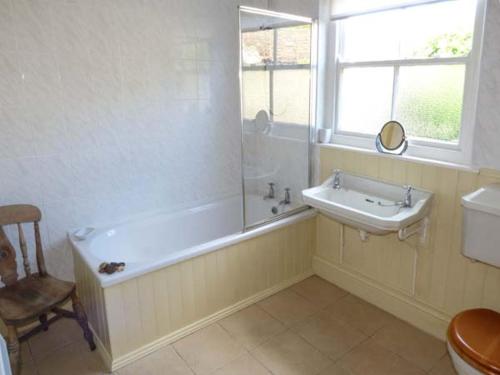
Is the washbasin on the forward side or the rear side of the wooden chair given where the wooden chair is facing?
on the forward side

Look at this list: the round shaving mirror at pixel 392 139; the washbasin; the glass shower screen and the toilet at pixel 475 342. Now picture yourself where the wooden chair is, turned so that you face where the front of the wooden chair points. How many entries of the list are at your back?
0

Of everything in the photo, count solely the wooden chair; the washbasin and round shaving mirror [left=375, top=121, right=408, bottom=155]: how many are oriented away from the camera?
0

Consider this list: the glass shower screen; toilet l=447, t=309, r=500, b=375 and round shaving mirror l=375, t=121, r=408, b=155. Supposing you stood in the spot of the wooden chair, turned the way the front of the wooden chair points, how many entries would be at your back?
0

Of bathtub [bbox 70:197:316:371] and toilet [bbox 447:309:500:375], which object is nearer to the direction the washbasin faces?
the bathtub

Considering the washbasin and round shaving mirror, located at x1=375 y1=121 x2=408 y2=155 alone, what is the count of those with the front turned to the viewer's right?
0

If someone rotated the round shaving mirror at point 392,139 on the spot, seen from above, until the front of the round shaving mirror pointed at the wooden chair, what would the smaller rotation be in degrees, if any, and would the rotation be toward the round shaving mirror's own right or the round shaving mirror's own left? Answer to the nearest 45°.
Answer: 0° — it already faces it

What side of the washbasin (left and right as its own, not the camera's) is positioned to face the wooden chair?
front

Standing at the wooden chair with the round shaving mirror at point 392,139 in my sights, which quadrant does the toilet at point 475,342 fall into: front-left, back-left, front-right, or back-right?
front-right

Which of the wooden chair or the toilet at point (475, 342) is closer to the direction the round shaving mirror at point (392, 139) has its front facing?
the wooden chair

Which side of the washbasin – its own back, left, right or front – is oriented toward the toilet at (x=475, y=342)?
left

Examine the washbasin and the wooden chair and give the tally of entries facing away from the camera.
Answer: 0

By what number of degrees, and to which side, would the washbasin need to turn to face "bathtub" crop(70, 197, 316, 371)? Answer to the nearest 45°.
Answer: approximately 45° to its right

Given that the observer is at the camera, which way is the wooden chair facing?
facing the viewer and to the right of the viewer

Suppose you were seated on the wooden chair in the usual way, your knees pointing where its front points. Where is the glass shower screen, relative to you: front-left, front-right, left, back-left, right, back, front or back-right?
front-left

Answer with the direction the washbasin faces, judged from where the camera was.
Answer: facing the viewer and to the left of the viewer

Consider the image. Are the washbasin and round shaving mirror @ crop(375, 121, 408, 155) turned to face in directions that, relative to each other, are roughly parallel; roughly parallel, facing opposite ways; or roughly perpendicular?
roughly parallel
